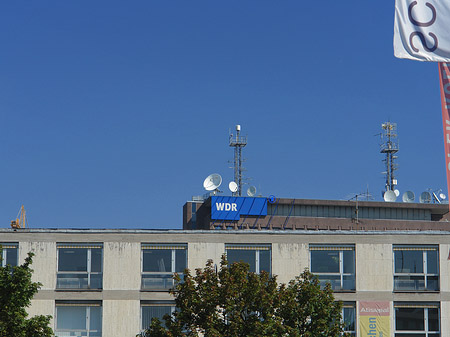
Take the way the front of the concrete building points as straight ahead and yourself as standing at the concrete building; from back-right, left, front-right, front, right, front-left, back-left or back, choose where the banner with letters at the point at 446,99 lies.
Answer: front

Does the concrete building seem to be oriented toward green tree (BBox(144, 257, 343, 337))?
yes

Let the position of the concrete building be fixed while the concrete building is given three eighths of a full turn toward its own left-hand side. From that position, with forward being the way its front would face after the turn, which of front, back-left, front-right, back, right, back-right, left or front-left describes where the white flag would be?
back-right

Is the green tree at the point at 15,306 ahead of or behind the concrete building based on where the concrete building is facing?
ahead

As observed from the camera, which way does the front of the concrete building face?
facing the viewer
